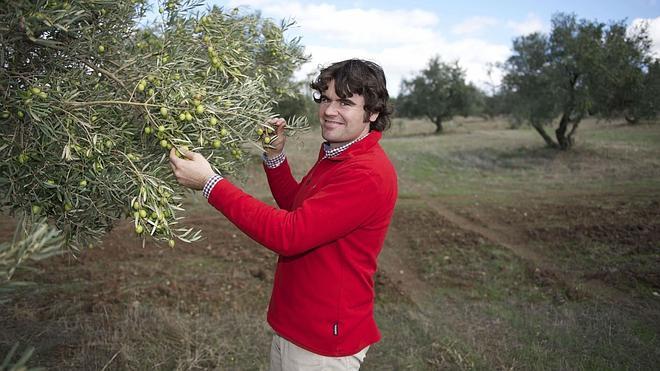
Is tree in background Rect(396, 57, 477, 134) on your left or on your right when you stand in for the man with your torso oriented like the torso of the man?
on your right

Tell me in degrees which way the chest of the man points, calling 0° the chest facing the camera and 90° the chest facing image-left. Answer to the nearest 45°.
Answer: approximately 90°

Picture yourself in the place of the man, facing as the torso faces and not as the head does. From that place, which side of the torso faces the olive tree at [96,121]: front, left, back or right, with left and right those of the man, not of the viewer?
front
